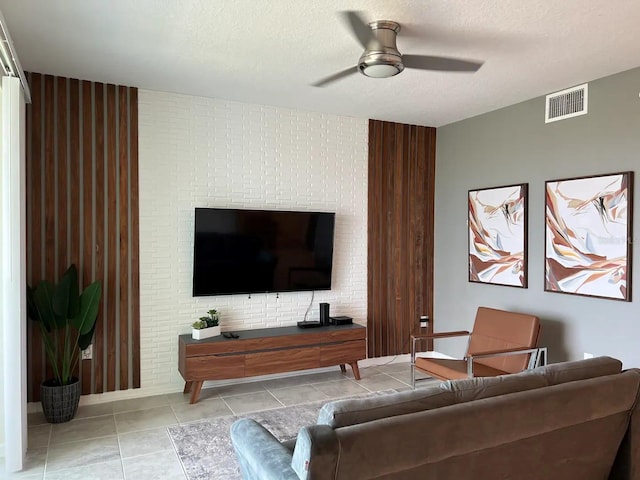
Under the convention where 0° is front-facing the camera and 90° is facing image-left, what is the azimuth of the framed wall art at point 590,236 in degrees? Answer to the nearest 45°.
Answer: approximately 45°

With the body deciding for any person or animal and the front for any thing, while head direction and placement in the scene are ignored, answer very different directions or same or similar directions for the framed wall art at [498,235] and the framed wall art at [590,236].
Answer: same or similar directions

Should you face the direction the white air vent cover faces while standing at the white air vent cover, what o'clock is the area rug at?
The area rug is roughly at 12 o'clock from the white air vent cover.

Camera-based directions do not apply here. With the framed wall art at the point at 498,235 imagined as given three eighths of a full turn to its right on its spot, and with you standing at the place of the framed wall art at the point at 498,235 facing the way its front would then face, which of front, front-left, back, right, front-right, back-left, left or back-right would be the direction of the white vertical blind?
back-left

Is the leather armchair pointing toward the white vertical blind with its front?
yes

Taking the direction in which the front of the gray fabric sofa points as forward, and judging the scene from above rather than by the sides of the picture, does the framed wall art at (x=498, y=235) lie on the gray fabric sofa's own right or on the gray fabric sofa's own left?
on the gray fabric sofa's own right

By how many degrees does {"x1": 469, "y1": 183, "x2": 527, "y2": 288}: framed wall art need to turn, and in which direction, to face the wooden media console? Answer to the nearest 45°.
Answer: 0° — it already faces it

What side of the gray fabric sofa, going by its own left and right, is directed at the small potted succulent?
front

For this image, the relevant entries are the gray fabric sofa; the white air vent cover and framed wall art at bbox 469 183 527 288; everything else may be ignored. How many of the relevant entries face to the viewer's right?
0

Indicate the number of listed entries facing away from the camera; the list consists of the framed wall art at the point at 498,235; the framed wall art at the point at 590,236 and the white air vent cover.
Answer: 0

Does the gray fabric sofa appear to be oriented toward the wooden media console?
yes

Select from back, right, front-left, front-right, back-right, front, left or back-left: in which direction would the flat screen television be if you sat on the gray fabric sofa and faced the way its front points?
front

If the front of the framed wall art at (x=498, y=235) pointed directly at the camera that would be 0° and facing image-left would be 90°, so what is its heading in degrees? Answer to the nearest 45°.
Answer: approximately 45°

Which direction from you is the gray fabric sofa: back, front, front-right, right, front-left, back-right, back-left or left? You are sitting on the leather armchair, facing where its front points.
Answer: front-left

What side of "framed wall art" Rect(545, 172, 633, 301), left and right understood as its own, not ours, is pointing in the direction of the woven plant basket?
front

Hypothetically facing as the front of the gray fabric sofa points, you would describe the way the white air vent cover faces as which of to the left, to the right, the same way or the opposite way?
to the left

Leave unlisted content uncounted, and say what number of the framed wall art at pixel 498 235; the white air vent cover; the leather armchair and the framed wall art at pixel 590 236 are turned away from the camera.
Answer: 0
